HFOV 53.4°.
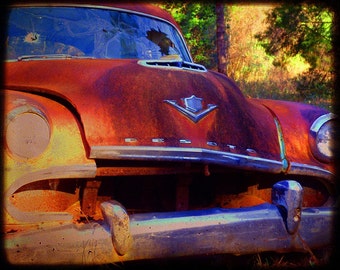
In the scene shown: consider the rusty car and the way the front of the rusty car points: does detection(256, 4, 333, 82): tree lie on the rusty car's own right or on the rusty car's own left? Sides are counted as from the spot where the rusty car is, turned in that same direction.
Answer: on the rusty car's own left

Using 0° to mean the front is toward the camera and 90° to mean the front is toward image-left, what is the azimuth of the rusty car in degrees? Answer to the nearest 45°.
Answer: approximately 315°
